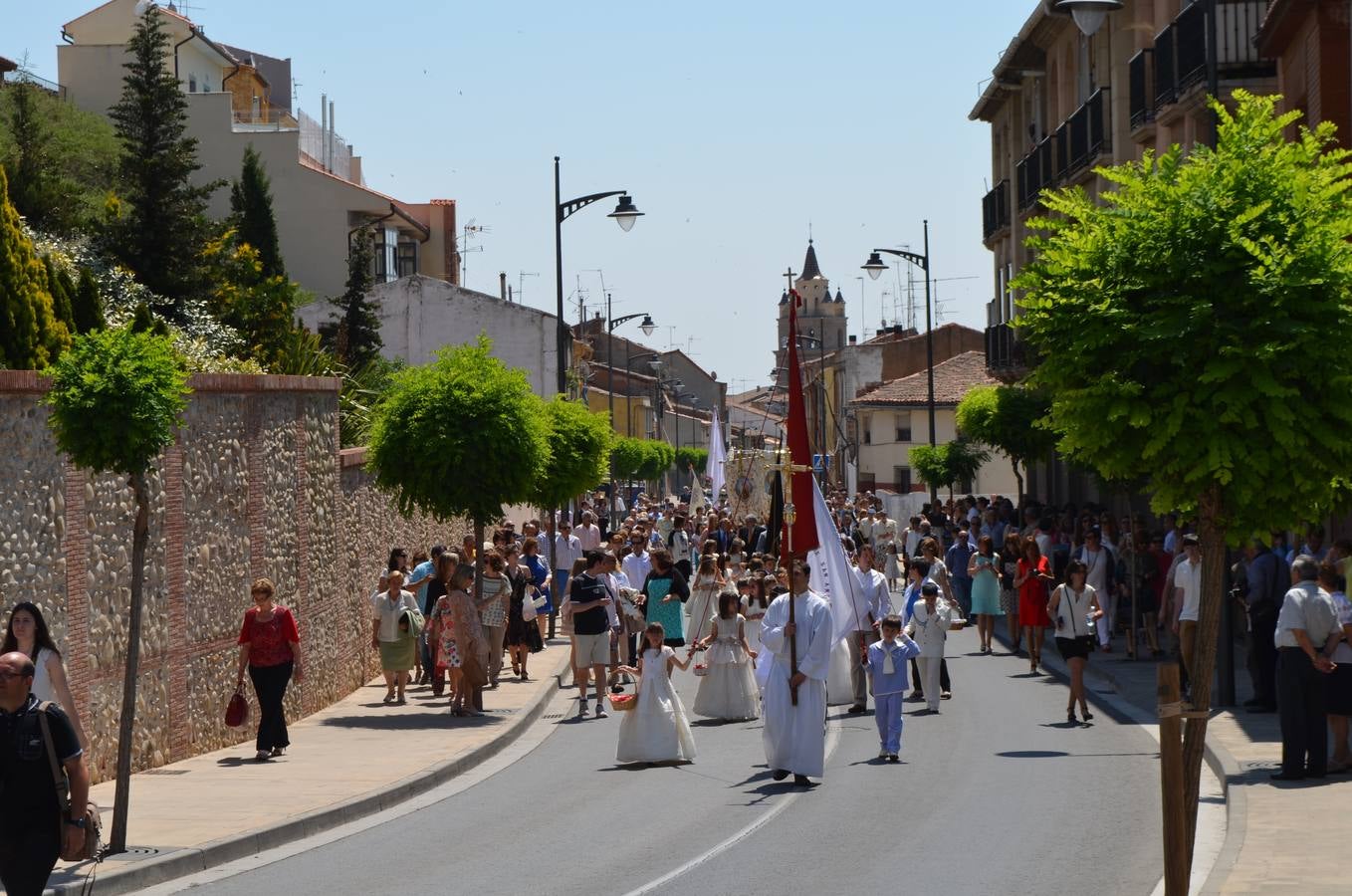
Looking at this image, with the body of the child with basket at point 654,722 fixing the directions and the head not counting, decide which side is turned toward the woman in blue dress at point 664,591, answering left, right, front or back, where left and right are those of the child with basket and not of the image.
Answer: back

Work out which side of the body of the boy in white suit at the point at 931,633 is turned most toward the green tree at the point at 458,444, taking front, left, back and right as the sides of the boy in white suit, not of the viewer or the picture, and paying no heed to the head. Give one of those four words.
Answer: right

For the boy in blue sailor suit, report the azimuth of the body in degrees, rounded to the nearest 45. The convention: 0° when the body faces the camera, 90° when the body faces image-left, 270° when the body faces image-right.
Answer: approximately 0°

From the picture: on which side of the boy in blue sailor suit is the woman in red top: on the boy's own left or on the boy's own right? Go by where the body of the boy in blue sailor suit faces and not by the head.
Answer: on the boy's own right

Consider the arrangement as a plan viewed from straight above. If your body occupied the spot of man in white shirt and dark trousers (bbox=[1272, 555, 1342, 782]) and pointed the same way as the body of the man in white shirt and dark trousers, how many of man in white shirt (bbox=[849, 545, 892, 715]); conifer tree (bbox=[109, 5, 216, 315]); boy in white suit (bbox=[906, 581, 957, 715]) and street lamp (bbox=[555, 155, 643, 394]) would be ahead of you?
4

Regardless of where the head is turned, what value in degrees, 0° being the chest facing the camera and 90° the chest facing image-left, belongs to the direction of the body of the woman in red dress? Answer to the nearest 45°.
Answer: approximately 0°

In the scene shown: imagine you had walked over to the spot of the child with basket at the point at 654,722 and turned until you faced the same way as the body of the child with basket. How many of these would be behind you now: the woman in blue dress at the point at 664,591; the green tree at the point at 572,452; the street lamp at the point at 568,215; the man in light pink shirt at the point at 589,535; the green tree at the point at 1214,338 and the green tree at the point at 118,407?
4

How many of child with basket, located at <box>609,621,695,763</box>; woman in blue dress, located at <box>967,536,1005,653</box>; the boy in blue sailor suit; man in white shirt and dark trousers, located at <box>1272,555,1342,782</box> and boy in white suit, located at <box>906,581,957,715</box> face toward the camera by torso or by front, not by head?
4

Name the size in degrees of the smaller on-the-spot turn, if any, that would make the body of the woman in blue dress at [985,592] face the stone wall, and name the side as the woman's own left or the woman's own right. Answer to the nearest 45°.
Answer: approximately 45° to the woman's own right

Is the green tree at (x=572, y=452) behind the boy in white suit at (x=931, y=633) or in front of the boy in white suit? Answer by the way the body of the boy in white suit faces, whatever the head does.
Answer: behind
